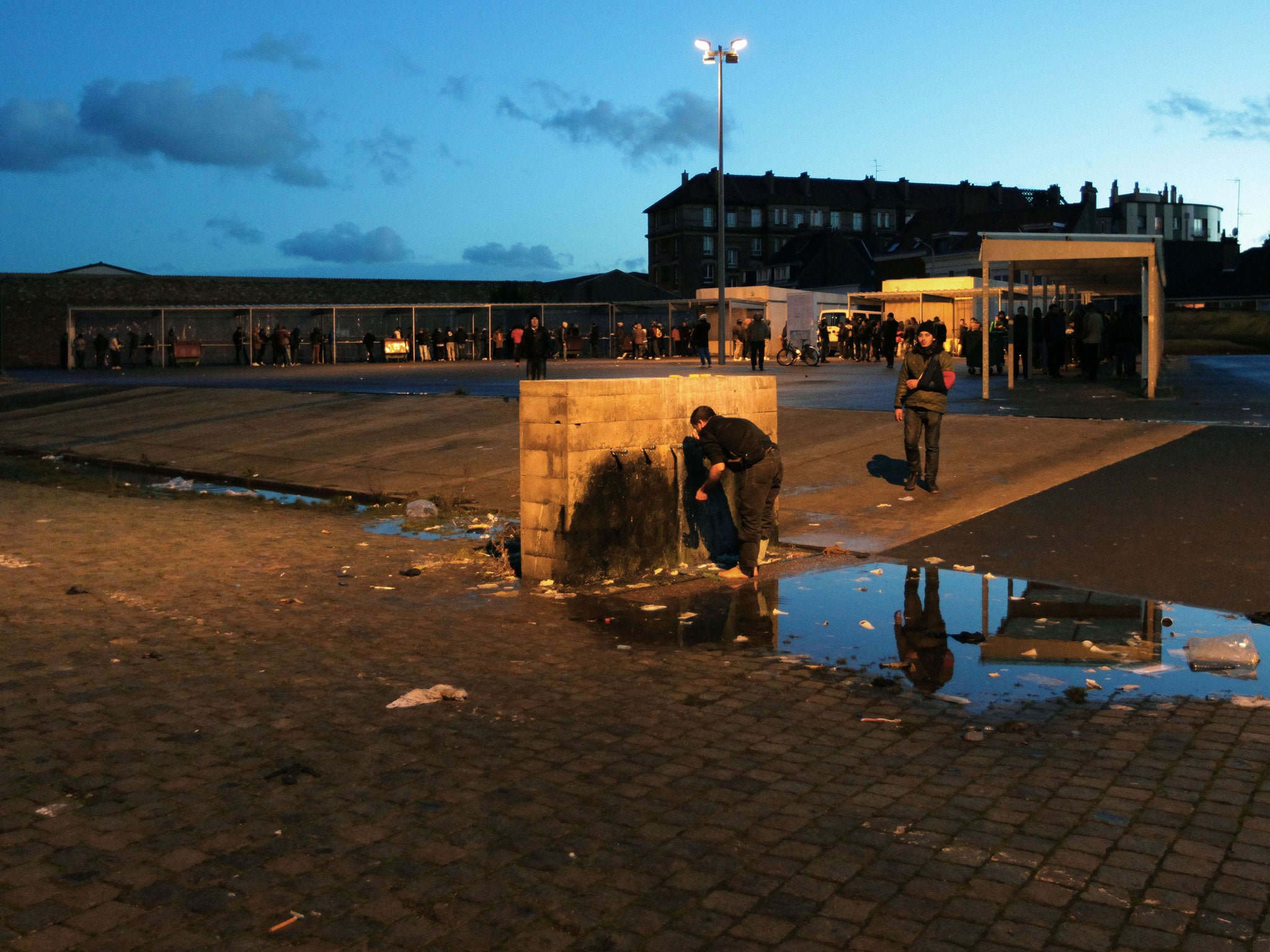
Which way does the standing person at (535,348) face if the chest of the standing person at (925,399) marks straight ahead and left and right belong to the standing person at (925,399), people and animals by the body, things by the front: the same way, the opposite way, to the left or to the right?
the same way

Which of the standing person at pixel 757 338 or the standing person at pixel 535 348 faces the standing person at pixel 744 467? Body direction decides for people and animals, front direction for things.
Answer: the standing person at pixel 535 348

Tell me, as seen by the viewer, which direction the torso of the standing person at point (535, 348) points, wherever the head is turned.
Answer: toward the camera

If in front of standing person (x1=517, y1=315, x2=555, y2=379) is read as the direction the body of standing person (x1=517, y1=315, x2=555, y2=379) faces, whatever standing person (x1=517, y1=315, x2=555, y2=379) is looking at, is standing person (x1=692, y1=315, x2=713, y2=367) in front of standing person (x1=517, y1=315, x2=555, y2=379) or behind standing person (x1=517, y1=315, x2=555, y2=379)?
behind

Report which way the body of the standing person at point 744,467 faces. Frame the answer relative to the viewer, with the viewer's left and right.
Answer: facing to the left of the viewer

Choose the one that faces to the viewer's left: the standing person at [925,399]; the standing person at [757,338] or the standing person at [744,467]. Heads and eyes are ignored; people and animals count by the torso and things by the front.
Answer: the standing person at [744,467]

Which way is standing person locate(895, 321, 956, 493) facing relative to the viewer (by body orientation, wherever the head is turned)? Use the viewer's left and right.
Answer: facing the viewer
